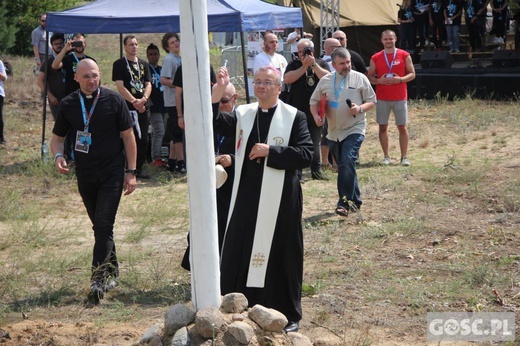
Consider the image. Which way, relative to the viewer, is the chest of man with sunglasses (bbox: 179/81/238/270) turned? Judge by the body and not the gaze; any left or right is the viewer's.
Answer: facing the viewer and to the left of the viewer

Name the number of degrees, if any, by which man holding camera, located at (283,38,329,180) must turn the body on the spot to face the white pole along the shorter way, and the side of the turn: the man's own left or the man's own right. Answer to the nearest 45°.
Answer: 0° — they already face it

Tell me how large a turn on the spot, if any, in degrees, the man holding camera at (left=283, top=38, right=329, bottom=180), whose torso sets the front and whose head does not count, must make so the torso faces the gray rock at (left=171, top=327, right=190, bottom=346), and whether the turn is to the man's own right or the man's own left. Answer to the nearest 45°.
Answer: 0° — they already face it

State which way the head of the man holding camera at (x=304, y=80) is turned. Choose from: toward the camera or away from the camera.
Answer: toward the camera

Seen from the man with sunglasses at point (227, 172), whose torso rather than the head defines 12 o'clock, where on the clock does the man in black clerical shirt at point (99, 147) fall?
The man in black clerical shirt is roughly at 2 o'clock from the man with sunglasses.

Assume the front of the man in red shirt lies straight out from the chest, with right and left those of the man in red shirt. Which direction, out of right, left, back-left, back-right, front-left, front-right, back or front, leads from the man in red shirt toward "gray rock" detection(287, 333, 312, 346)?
front

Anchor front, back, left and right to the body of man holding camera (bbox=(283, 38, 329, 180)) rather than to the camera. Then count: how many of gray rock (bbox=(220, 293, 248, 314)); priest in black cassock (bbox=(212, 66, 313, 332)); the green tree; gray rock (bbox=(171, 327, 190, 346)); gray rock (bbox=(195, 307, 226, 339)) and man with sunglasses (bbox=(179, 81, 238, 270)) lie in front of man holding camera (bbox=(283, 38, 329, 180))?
5

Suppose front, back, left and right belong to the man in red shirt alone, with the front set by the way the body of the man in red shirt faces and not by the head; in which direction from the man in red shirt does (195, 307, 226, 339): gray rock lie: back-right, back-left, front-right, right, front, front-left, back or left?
front

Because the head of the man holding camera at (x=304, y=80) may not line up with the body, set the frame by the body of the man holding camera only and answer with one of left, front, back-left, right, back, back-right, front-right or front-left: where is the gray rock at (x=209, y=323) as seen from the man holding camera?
front

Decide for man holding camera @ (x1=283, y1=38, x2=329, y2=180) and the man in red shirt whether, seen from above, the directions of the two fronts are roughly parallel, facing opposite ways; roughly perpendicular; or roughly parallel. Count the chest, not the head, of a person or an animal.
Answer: roughly parallel

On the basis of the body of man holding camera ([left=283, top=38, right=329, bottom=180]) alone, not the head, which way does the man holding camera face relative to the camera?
toward the camera

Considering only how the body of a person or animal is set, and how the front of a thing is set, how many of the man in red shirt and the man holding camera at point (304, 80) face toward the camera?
2

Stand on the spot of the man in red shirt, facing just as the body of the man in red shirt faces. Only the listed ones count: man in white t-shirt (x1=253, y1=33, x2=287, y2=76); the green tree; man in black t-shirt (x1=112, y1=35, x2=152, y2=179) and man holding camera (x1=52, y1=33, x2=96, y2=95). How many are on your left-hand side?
0

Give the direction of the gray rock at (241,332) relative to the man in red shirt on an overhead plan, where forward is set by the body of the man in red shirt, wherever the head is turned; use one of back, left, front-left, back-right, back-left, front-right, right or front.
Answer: front

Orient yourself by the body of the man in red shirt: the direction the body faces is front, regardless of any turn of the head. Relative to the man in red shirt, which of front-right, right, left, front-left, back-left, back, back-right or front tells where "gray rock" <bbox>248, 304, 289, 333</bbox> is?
front

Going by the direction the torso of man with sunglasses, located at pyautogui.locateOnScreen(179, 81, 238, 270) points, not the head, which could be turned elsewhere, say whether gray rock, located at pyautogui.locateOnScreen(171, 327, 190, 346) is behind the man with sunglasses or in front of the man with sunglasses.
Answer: in front

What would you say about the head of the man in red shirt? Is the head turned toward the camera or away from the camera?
toward the camera
